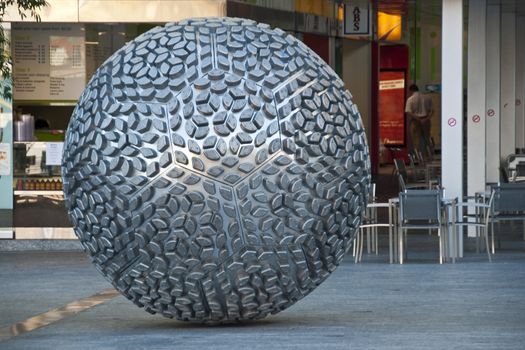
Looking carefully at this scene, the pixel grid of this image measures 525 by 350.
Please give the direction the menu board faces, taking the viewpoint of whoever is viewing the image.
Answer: facing the viewer

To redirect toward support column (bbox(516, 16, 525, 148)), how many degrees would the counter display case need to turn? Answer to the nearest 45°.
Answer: approximately 135° to its left

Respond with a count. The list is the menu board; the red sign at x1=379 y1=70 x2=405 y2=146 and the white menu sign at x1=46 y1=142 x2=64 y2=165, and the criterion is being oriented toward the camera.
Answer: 3

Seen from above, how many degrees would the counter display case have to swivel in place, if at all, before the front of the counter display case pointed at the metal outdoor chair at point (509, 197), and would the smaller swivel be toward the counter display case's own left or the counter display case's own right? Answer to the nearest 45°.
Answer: approximately 45° to the counter display case's own left

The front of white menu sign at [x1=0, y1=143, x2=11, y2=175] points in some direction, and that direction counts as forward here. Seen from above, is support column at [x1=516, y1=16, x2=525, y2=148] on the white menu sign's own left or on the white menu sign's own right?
on the white menu sign's own left

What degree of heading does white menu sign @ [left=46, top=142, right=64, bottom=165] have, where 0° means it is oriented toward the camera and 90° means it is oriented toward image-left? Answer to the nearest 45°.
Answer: approximately 0°

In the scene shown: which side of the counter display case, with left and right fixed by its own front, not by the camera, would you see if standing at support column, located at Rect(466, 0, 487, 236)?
left

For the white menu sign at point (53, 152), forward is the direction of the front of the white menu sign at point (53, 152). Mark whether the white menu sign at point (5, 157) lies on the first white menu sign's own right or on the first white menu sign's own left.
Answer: on the first white menu sign's own right

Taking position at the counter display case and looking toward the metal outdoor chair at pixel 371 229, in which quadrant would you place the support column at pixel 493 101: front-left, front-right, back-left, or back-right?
front-left

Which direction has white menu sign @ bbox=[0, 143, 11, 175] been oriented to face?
toward the camera

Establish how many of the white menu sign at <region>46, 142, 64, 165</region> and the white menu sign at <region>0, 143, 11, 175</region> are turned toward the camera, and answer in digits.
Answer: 2
